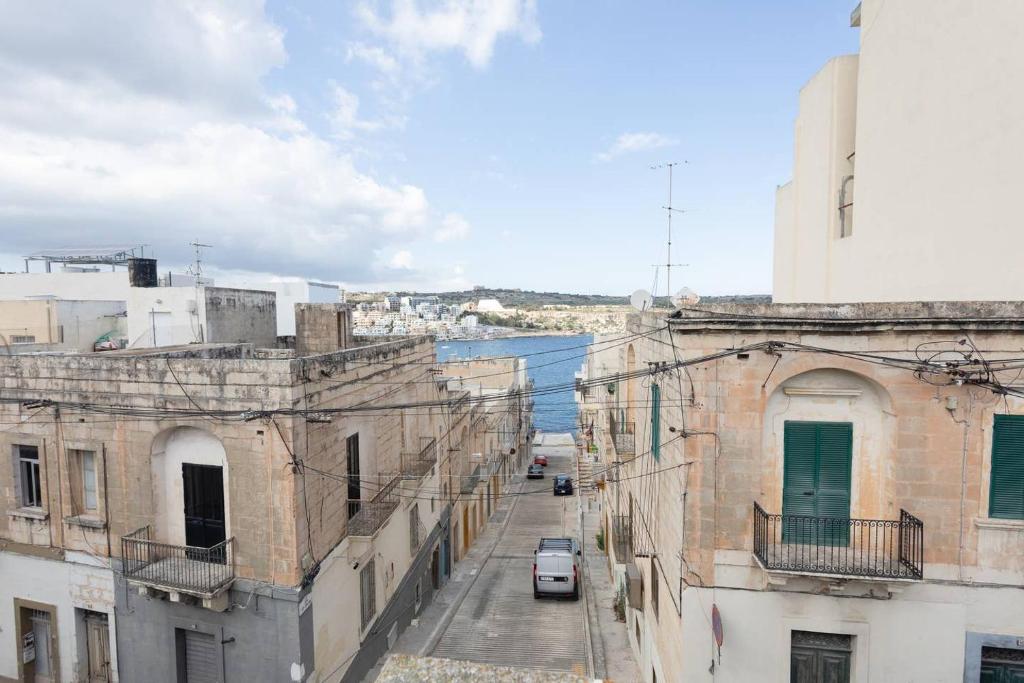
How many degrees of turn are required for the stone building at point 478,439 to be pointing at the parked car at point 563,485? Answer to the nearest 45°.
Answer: approximately 45° to its left

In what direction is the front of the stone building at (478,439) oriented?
to the viewer's right

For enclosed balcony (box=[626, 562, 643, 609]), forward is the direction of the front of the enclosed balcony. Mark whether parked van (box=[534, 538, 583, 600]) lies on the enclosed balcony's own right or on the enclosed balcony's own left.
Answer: on the enclosed balcony's own right

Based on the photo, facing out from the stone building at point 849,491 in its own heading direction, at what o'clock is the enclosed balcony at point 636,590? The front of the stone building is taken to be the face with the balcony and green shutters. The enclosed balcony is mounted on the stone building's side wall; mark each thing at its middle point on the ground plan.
The enclosed balcony is roughly at 4 o'clock from the stone building.

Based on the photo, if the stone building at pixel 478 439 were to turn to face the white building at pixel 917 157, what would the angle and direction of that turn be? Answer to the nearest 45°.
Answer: approximately 45° to its right

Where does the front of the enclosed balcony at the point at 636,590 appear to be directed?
to the viewer's left

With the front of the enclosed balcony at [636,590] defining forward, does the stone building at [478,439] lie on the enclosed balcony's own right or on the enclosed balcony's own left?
on the enclosed balcony's own right

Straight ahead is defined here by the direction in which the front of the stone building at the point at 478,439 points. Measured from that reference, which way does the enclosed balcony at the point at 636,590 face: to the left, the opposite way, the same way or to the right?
the opposite way

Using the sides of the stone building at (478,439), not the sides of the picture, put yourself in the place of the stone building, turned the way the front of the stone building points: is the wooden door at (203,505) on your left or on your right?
on your right

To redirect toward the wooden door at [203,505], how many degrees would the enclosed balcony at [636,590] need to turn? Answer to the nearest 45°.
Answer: approximately 45° to its left
